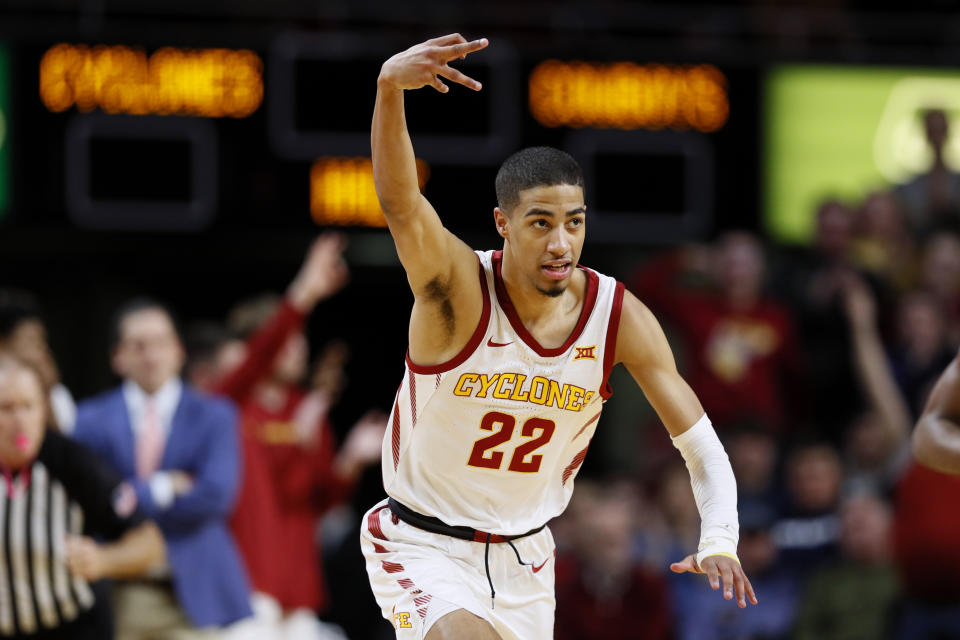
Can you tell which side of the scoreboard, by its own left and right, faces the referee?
front

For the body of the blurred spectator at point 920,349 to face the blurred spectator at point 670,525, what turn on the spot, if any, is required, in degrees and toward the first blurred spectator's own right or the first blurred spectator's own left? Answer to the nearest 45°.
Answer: approximately 45° to the first blurred spectator's own right

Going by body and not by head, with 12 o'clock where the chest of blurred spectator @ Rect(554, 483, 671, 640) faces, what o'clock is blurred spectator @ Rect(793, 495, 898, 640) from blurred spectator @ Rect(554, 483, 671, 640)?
blurred spectator @ Rect(793, 495, 898, 640) is roughly at 8 o'clock from blurred spectator @ Rect(554, 483, 671, 640).

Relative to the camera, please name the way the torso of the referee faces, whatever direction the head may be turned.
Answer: toward the camera

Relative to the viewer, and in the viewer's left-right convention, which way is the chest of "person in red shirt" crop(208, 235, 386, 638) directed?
facing the viewer and to the right of the viewer

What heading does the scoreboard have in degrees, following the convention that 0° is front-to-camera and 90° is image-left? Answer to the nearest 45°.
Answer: approximately 0°

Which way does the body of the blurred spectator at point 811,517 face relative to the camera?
toward the camera

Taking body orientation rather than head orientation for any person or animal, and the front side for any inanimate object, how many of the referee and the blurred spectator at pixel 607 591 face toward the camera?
2

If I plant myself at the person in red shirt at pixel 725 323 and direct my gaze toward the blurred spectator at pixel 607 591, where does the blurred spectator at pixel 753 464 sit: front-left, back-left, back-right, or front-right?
front-left

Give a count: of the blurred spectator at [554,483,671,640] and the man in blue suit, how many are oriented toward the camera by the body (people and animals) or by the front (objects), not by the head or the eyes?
2

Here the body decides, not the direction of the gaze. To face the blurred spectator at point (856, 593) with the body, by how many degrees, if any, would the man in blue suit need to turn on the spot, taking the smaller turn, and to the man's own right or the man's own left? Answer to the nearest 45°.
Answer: approximately 90° to the man's own left

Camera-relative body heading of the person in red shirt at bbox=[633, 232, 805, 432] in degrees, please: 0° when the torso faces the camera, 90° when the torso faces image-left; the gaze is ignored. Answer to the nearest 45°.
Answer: approximately 0°

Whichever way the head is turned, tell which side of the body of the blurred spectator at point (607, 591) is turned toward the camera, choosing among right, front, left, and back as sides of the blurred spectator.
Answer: front

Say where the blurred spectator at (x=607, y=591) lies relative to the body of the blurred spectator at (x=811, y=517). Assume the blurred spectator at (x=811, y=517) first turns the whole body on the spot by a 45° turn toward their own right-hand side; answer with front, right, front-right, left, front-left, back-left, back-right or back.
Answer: front

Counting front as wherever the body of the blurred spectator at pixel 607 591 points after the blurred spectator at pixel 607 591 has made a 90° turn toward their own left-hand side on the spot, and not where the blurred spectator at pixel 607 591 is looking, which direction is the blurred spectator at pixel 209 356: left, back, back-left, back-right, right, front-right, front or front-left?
back
